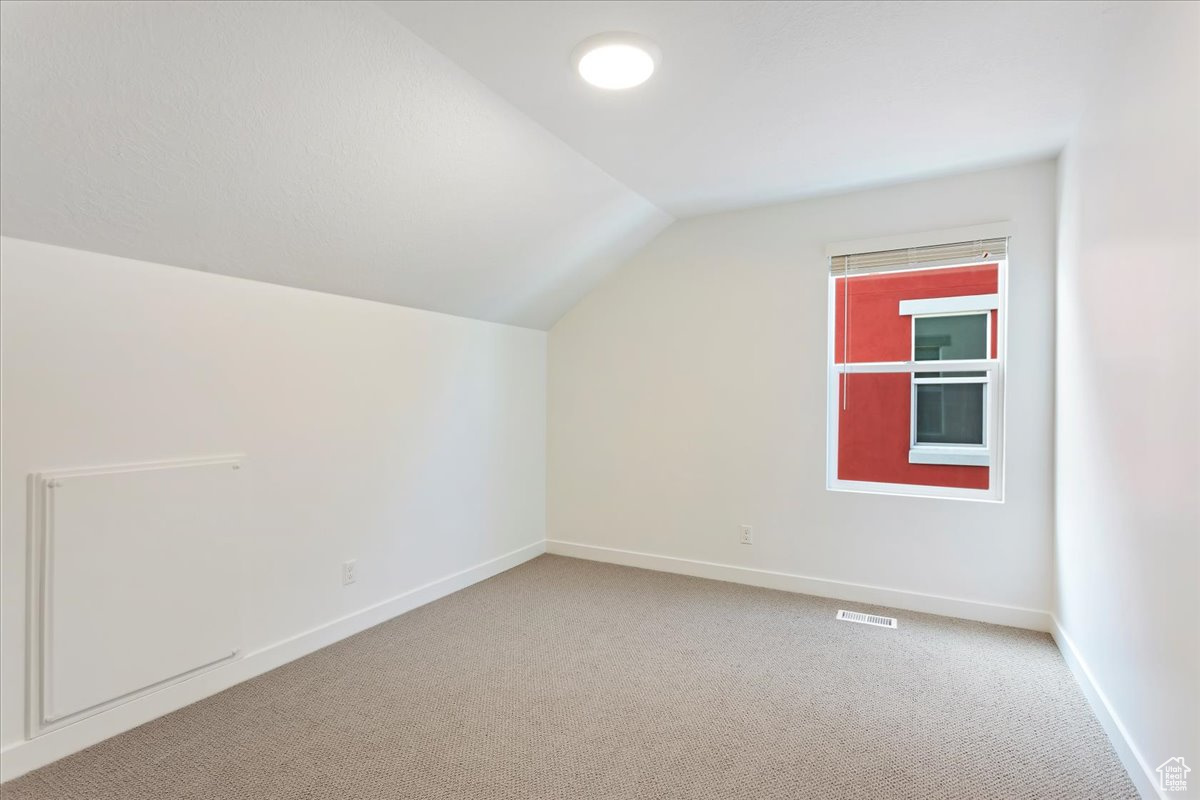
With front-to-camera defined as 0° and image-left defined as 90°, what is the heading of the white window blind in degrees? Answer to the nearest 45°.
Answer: approximately 45°

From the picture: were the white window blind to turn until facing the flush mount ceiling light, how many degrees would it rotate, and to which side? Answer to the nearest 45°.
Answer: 0° — it already faces it
